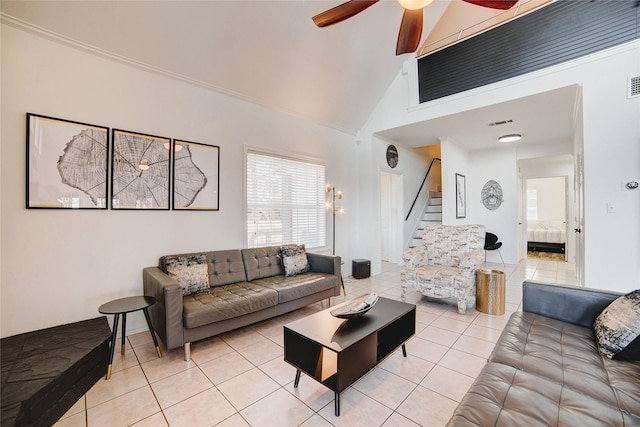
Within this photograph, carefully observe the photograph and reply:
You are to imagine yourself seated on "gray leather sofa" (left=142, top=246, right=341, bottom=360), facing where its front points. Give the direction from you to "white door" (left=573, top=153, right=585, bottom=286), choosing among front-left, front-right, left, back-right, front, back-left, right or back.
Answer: front-left

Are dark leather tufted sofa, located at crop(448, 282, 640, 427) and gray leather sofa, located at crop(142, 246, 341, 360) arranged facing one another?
yes

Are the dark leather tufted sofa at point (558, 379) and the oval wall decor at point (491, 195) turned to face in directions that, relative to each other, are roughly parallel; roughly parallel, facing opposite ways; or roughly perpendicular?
roughly perpendicular

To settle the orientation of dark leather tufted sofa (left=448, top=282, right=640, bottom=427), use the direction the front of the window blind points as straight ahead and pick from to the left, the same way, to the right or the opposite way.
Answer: the opposite way

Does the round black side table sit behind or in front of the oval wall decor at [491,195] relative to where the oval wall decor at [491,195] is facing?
in front

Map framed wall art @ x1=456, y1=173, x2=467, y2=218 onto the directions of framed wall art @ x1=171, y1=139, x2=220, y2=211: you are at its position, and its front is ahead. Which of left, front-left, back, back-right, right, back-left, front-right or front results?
front-left

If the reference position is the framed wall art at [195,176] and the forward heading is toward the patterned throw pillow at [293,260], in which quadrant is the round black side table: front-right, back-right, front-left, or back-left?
back-right

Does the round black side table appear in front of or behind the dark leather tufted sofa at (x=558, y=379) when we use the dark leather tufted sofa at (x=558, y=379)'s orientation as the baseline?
in front

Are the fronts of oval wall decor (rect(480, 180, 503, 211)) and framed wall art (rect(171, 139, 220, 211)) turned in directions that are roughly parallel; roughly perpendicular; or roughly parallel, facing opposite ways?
roughly perpendicular

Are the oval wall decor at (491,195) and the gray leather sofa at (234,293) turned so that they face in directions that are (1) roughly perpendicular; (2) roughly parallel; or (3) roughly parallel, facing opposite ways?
roughly perpendicular

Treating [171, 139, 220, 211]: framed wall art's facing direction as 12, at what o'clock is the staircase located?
The staircase is roughly at 10 o'clock from the framed wall art.

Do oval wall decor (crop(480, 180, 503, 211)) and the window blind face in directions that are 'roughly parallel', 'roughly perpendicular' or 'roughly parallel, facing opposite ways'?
roughly perpendicular

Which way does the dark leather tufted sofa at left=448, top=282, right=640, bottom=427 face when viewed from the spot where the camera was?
facing to the left of the viewer
